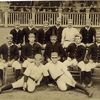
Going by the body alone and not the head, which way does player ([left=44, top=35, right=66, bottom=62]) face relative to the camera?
toward the camera

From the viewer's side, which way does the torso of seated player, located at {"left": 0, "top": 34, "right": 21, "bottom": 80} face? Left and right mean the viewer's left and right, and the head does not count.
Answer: facing the viewer

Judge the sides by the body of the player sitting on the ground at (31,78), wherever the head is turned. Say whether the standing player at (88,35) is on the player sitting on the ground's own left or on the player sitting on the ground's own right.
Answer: on the player sitting on the ground's own left

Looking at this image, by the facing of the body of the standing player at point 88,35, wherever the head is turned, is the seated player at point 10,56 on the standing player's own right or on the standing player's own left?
on the standing player's own right

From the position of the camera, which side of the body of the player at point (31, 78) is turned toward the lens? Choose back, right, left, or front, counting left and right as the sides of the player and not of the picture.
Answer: front
